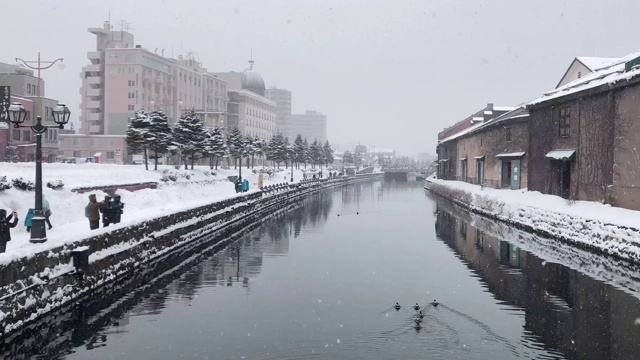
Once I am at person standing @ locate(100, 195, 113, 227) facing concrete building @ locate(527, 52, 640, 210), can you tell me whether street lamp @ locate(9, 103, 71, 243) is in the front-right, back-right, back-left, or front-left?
back-right

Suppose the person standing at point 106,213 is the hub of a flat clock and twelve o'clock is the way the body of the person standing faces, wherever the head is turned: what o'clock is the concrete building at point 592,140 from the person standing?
The concrete building is roughly at 3 o'clock from the person standing.

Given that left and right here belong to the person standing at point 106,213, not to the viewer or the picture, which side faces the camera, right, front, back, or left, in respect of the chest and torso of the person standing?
back

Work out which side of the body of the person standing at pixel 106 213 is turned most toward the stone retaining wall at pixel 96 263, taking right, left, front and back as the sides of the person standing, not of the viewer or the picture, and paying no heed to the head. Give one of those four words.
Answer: back
